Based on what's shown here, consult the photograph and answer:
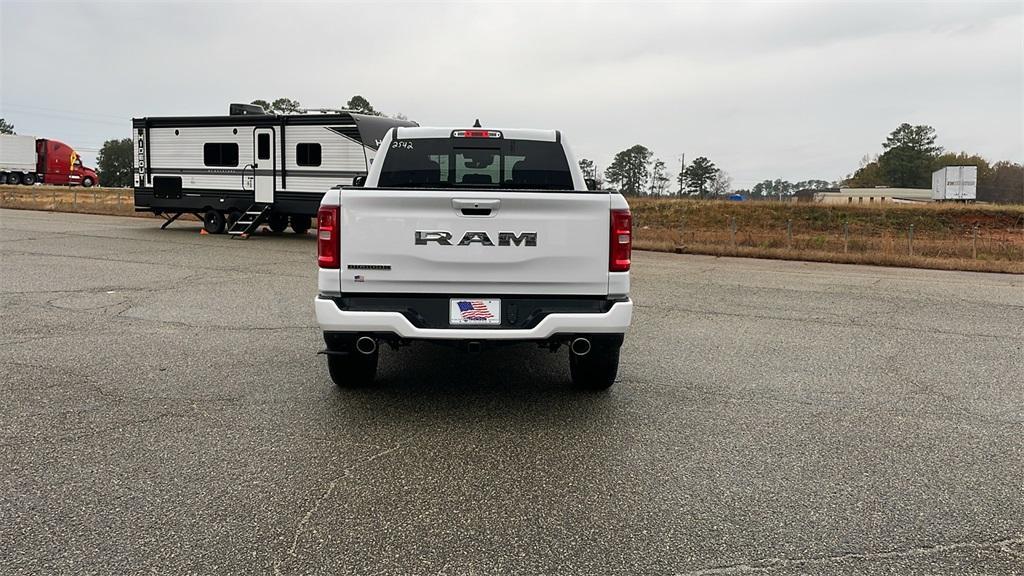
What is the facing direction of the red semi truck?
to the viewer's right

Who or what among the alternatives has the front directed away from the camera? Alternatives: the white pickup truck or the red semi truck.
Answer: the white pickup truck

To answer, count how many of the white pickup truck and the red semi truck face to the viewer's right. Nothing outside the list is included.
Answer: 1

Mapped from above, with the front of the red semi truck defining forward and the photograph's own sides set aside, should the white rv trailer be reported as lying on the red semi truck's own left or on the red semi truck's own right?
on the red semi truck's own right

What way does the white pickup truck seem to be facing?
away from the camera

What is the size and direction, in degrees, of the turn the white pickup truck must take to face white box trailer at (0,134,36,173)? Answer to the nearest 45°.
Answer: approximately 45° to its left

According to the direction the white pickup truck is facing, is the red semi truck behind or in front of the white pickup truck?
in front

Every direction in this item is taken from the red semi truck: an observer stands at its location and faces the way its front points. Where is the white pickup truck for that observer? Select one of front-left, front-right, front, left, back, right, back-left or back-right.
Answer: right

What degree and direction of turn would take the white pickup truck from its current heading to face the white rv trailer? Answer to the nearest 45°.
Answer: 0° — it already faces it
